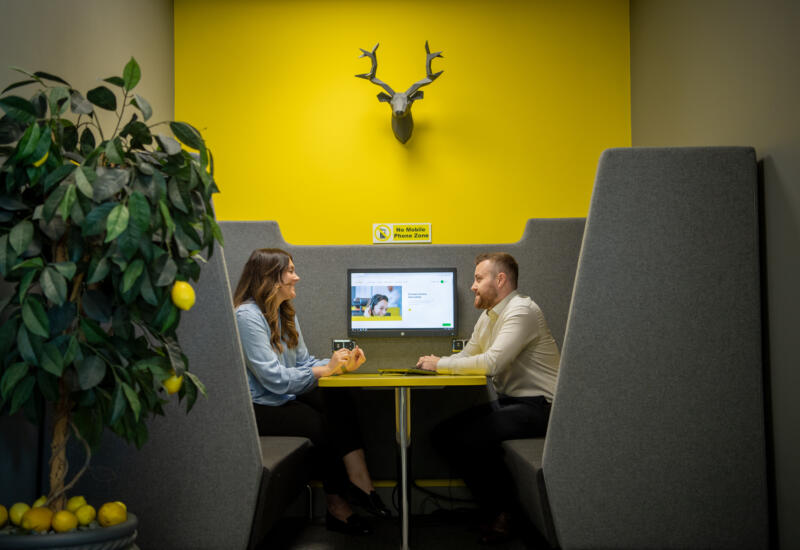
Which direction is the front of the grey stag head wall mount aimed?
toward the camera

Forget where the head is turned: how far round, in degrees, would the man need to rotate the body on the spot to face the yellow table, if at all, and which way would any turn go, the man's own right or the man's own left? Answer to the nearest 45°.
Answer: approximately 45° to the man's own left

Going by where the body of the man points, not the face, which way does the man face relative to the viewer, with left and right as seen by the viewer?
facing to the left of the viewer

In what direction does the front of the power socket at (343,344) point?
toward the camera

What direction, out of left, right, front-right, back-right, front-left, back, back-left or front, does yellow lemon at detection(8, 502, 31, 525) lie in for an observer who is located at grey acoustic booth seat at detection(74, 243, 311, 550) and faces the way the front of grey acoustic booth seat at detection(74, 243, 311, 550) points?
back-right

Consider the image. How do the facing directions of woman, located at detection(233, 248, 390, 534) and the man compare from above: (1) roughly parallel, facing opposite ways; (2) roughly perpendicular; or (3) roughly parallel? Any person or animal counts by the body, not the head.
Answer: roughly parallel, facing opposite ways

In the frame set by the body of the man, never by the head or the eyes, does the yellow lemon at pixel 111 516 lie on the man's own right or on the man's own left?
on the man's own left

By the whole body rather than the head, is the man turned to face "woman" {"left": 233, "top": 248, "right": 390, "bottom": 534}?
yes

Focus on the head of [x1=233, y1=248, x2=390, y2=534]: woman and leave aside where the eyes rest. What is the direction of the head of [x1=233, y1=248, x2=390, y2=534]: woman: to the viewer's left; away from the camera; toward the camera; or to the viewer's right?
to the viewer's right

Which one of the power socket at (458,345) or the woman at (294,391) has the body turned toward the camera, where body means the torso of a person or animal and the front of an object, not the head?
the power socket

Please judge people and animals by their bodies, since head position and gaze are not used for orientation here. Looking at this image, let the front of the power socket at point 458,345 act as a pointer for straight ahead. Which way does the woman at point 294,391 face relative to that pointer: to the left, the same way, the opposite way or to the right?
to the left

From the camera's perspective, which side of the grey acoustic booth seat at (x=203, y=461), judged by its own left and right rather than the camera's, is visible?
right

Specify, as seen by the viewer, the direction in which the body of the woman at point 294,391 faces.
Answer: to the viewer's right

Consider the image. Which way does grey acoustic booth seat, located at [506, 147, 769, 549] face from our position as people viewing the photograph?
facing to the left of the viewer
